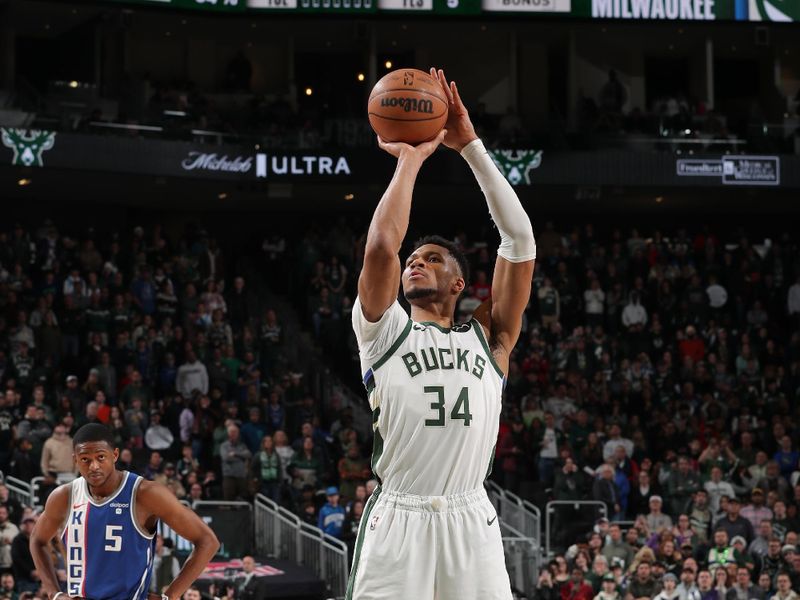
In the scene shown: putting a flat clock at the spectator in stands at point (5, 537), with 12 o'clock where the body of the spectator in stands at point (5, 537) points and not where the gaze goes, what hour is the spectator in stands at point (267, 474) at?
the spectator in stands at point (267, 474) is roughly at 8 o'clock from the spectator in stands at point (5, 537).

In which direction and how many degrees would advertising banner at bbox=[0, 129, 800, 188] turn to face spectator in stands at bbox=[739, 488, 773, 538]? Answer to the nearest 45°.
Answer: approximately 45° to its left

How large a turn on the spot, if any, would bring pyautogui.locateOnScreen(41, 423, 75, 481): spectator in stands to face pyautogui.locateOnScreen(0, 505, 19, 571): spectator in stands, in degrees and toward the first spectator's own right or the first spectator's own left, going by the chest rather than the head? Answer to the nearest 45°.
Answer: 0° — they already face them

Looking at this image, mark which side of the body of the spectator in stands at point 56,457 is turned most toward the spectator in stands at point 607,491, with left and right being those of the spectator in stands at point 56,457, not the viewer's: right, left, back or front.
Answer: left

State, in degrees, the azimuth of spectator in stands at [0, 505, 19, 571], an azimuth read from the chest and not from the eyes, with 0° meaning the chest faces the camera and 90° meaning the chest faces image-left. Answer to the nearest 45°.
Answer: approximately 0°
